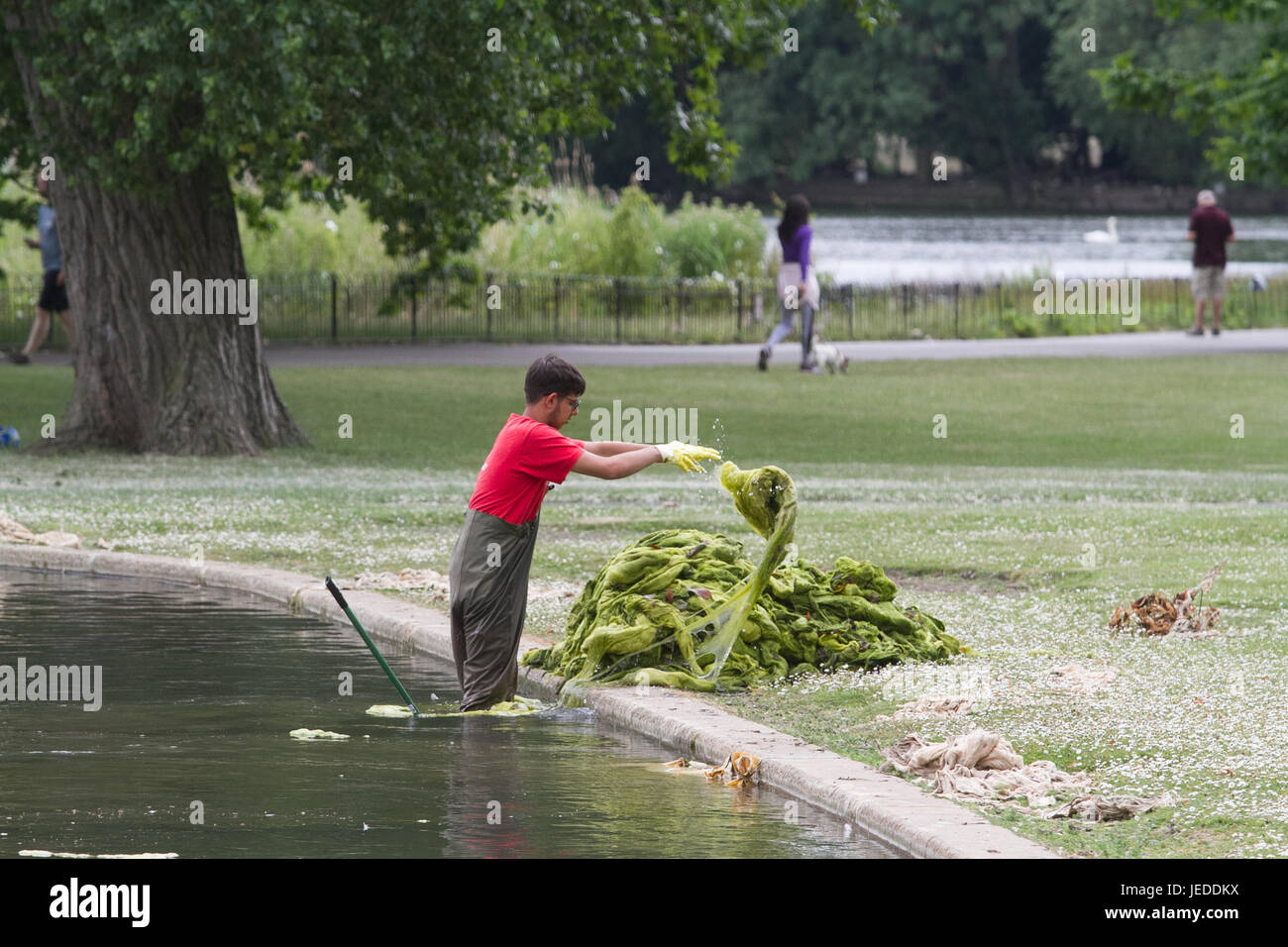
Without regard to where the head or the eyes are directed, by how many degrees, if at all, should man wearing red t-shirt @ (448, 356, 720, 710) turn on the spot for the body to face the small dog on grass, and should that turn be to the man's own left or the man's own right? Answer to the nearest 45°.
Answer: approximately 90° to the man's own left

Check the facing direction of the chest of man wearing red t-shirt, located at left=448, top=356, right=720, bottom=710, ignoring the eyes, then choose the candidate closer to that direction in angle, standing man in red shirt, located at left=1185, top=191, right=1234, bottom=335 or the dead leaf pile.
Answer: the dead leaf pile

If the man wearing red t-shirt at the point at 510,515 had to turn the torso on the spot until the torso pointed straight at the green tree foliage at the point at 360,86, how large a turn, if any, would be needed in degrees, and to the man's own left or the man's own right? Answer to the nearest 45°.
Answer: approximately 90° to the man's own left

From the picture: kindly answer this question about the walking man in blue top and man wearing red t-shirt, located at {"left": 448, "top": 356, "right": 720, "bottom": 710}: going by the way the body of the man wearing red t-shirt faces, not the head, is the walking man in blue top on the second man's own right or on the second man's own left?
on the second man's own left

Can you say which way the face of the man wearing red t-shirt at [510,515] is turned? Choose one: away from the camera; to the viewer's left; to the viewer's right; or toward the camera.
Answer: to the viewer's right

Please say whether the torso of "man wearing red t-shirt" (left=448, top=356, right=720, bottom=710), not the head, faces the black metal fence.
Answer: no

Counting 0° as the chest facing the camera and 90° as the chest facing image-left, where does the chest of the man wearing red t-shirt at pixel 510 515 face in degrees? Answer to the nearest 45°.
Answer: approximately 270°

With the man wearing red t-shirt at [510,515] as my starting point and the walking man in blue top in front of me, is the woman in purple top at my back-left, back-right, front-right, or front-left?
front-right

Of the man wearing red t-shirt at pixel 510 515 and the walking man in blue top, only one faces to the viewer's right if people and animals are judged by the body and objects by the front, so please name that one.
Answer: the man wearing red t-shirt
